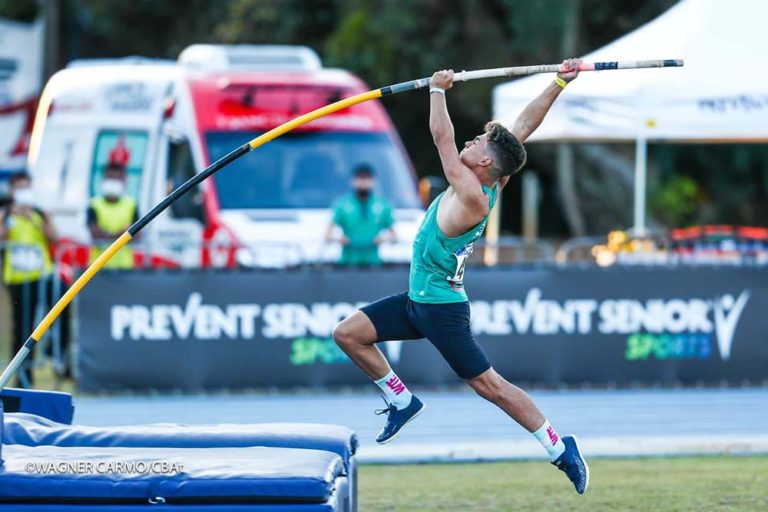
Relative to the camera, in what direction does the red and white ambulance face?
facing the viewer and to the right of the viewer

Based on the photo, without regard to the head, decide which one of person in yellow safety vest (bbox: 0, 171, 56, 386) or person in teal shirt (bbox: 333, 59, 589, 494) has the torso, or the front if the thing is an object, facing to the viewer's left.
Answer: the person in teal shirt

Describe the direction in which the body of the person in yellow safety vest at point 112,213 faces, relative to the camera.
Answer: toward the camera

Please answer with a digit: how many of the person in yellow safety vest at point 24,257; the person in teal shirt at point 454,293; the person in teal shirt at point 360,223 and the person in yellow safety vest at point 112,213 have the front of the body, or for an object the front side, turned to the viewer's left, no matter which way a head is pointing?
1

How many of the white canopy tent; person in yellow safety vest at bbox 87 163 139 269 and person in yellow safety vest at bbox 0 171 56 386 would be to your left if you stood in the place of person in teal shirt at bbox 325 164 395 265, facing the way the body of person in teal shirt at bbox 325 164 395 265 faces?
1

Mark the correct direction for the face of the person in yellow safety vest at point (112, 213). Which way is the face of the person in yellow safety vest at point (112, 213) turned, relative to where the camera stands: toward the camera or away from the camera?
toward the camera

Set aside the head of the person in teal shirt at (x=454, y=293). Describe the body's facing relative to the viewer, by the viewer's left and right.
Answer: facing to the left of the viewer

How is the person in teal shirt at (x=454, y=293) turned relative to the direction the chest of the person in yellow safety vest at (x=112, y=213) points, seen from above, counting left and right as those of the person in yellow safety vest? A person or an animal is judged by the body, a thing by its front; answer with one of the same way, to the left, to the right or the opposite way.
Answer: to the right

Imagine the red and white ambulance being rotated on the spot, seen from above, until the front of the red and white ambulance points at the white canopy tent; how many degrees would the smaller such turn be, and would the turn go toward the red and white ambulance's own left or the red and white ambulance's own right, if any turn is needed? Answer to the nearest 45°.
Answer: approximately 45° to the red and white ambulance's own left

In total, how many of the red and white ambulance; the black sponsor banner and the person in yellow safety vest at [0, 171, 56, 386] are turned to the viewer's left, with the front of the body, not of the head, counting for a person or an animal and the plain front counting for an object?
0

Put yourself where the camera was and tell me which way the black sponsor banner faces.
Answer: facing the viewer

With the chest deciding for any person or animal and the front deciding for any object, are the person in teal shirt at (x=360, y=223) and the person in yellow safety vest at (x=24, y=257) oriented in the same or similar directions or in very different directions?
same or similar directions

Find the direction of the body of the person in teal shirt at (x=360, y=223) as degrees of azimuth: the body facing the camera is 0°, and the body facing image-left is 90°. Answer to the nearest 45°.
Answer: approximately 0°

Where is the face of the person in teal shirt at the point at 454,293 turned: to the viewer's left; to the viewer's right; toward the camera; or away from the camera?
to the viewer's left
